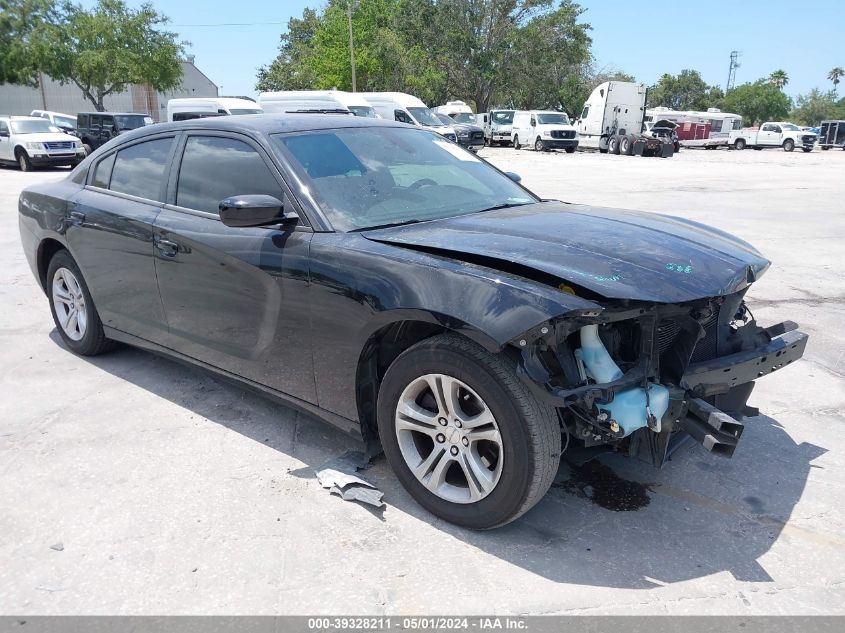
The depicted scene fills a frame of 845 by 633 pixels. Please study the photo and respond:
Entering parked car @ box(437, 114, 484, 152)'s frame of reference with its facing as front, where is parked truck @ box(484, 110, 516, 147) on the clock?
parked truck @ box(484, 110, 516, 147) is roughly at 8 o'clock from parked car @ box(437, 114, 484, 152).

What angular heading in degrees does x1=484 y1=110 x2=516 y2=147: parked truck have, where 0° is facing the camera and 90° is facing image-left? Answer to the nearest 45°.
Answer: approximately 315°

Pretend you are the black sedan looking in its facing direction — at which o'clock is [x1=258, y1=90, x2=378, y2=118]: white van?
The white van is roughly at 7 o'clock from the black sedan.

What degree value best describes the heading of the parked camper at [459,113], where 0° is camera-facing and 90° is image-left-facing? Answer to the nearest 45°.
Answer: approximately 315°

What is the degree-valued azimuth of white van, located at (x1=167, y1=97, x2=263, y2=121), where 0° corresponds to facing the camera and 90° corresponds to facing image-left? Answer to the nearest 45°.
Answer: approximately 315°

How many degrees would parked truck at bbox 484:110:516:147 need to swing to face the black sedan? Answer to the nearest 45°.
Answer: approximately 45° to its right

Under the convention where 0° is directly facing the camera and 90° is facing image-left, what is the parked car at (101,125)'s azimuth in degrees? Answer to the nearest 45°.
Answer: approximately 315°
